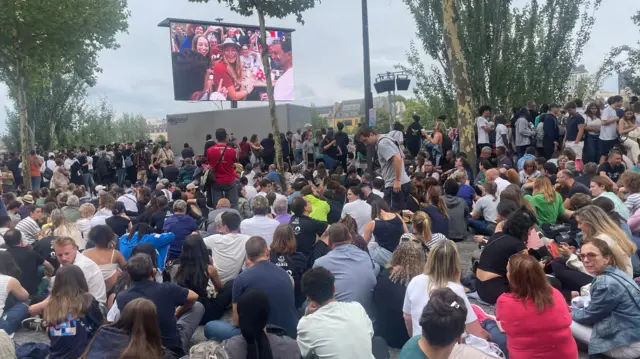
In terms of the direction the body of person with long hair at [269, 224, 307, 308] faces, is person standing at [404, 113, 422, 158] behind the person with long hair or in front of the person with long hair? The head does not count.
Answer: in front

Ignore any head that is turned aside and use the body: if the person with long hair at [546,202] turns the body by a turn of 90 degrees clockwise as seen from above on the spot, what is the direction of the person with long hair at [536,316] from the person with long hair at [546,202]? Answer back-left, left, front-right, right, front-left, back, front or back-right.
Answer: back-right

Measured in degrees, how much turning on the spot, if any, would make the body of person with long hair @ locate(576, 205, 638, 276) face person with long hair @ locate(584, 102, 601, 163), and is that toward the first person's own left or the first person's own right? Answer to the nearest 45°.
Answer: approximately 90° to the first person's own right

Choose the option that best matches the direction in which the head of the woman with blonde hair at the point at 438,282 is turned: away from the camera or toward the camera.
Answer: away from the camera

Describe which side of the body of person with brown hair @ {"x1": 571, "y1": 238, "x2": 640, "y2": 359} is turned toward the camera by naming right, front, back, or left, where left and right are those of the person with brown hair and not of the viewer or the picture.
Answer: left

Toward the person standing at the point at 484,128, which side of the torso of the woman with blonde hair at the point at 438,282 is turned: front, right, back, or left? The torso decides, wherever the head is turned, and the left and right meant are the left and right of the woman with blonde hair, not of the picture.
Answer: front

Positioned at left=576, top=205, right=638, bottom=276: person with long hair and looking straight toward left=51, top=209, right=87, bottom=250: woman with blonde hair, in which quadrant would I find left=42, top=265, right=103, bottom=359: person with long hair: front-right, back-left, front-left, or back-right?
front-left

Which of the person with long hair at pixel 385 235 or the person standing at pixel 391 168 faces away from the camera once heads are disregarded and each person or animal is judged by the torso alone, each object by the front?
the person with long hair

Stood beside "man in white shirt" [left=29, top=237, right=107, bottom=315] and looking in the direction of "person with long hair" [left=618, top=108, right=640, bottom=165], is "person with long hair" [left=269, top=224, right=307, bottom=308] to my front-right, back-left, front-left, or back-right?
front-right

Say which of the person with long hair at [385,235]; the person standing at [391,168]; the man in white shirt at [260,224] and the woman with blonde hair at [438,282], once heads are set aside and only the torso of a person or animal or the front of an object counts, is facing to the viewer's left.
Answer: the person standing

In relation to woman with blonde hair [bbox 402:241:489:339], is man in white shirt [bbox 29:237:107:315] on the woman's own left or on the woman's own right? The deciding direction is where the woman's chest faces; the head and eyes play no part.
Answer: on the woman's own left

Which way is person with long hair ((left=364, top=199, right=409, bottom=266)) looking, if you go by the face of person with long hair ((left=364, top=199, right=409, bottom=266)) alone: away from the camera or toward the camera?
away from the camera

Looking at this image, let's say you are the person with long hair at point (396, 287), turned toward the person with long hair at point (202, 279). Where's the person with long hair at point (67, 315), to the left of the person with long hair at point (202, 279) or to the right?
left
